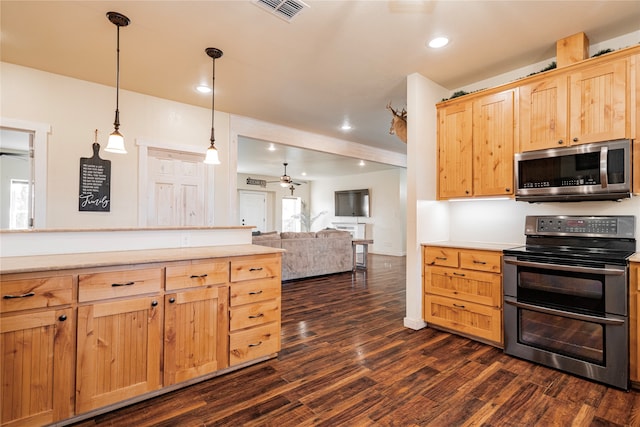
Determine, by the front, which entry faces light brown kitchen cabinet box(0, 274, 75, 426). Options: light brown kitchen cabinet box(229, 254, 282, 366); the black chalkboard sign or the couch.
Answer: the black chalkboard sign

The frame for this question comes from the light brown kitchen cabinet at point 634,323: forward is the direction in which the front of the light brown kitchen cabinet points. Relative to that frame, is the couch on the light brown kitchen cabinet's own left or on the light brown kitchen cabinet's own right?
on the light brown kitchen cabinet's own right

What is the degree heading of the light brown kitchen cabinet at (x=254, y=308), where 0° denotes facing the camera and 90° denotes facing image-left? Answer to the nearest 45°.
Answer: approximately 315°

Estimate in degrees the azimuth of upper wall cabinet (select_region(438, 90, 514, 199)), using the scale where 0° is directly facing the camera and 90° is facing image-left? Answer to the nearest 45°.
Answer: approximately 45°

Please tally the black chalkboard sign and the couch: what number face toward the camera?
1

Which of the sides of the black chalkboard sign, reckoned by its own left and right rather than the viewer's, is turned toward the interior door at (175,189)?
left
